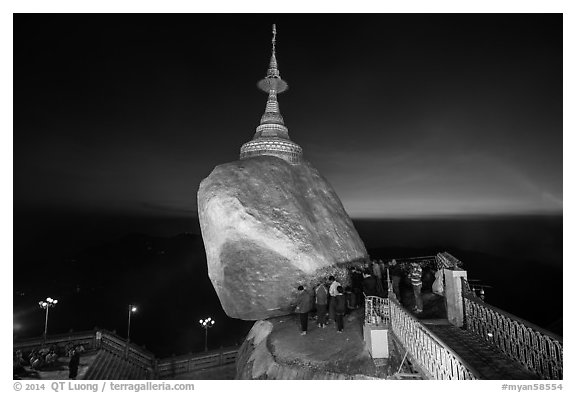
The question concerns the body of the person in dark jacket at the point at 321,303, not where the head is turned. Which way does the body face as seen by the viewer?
away from the camera
